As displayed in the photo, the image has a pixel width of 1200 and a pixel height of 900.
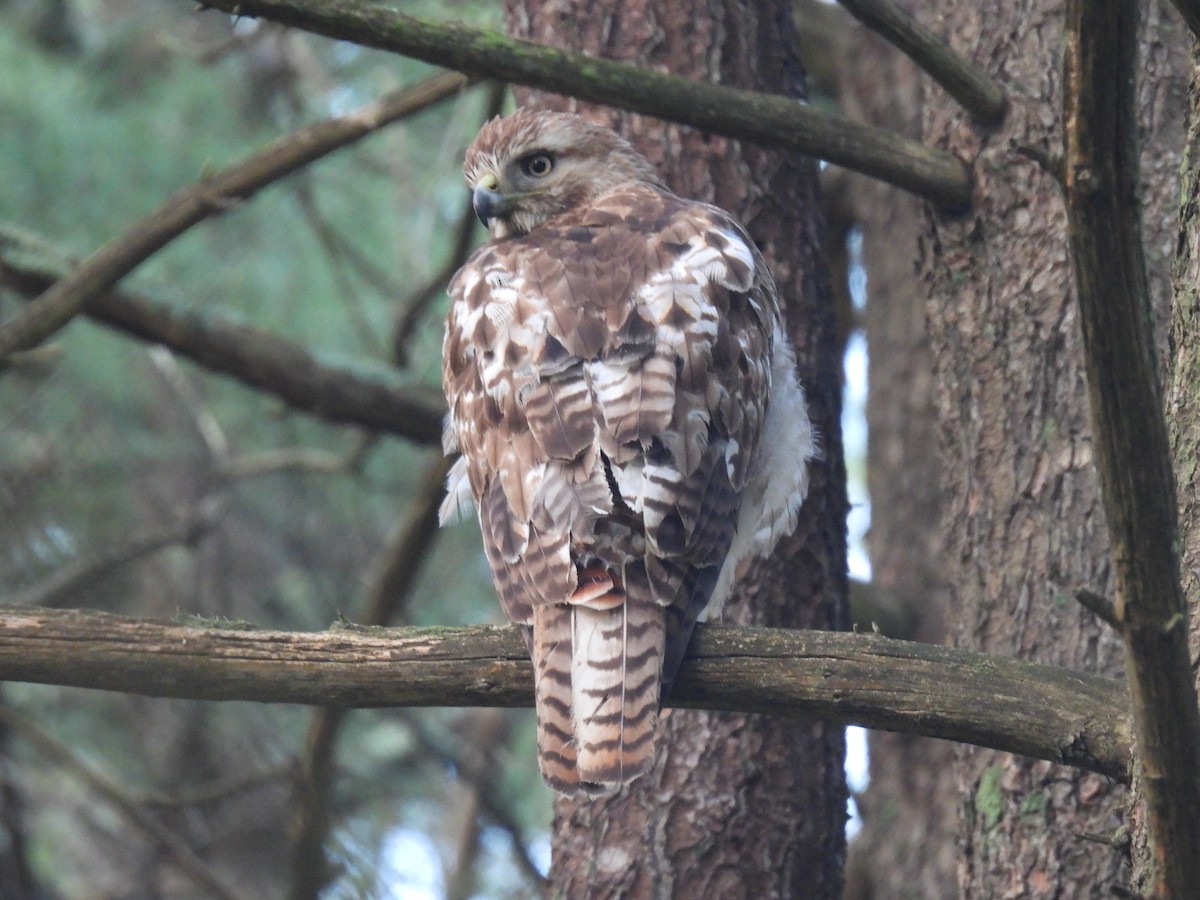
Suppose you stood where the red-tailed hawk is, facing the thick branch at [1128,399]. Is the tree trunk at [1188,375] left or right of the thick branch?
left

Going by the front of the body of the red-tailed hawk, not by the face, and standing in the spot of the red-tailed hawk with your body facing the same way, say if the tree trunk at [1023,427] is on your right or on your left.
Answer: on your right

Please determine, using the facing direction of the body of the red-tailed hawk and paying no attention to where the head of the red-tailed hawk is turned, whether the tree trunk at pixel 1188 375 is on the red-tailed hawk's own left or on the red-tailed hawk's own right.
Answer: on the red-tailed hawk's own right

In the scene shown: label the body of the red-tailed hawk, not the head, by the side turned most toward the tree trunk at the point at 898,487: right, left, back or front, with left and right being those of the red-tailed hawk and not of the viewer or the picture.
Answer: front

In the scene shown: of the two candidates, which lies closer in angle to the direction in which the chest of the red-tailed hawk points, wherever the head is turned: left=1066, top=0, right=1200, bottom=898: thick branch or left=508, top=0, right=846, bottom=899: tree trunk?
the tree trunk

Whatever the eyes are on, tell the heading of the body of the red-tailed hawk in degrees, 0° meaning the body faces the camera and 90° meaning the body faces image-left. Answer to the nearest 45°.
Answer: approximately 180°
